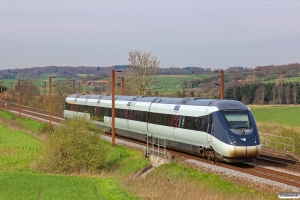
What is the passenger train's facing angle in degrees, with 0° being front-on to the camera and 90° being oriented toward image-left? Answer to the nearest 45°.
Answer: approximately 315°

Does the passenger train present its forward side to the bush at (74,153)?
no
